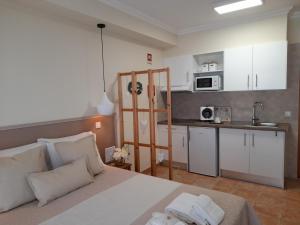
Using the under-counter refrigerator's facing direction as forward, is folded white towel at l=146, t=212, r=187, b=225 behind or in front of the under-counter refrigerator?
in front

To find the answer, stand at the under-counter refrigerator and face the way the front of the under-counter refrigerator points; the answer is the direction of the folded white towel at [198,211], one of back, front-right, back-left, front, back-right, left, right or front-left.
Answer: front-left

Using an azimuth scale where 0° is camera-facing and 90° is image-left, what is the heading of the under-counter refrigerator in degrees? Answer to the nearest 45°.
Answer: approximately 45°

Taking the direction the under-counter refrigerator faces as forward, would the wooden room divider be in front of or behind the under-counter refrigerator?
in front

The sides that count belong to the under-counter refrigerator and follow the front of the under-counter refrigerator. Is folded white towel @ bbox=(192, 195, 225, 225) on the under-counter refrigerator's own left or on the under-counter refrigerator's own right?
on the under-counter refrigerator's own left

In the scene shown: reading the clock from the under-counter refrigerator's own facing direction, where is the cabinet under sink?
The cabinet under sink is roughly at 8 o'clock from the under-counter refrigerator.

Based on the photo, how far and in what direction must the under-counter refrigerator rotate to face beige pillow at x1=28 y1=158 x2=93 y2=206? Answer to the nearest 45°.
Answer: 0° — it already faces it
